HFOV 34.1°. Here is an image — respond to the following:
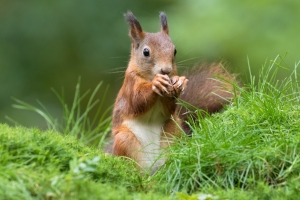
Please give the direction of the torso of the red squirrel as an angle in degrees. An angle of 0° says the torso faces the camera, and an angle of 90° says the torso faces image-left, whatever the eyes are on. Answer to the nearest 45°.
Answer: approximately 315°
